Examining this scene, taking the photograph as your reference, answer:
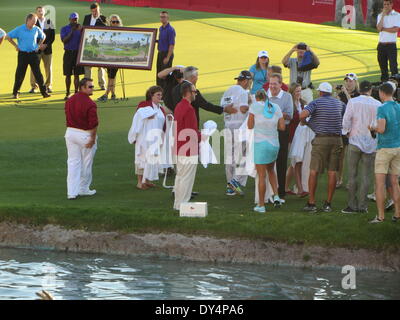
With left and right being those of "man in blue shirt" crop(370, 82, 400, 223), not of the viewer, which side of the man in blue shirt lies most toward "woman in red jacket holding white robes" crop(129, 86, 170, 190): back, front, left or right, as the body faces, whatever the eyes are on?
front

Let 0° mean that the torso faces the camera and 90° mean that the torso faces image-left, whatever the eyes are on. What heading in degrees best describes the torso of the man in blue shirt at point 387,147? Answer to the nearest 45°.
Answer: approximately 135°

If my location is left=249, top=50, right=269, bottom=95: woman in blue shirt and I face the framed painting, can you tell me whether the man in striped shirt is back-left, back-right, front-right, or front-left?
back-left

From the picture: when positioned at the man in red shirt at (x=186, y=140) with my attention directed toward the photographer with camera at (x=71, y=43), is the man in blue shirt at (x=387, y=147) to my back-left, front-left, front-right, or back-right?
back-right

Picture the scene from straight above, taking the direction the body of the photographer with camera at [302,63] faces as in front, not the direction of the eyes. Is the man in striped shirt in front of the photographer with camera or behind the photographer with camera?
in front

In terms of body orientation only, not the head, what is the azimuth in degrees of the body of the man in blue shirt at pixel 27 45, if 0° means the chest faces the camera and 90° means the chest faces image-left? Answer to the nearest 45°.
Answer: approximately 315°

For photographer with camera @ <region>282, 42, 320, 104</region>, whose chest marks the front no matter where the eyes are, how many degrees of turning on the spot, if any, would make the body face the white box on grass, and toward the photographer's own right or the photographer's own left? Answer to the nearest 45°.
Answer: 0° — they already face it

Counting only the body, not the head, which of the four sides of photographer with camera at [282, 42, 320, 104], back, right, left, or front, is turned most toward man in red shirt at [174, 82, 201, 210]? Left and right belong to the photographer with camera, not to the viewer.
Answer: front

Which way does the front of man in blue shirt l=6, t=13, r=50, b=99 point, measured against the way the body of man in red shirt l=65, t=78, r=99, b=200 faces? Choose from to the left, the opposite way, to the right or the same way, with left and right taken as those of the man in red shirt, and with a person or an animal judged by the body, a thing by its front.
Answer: to the right
